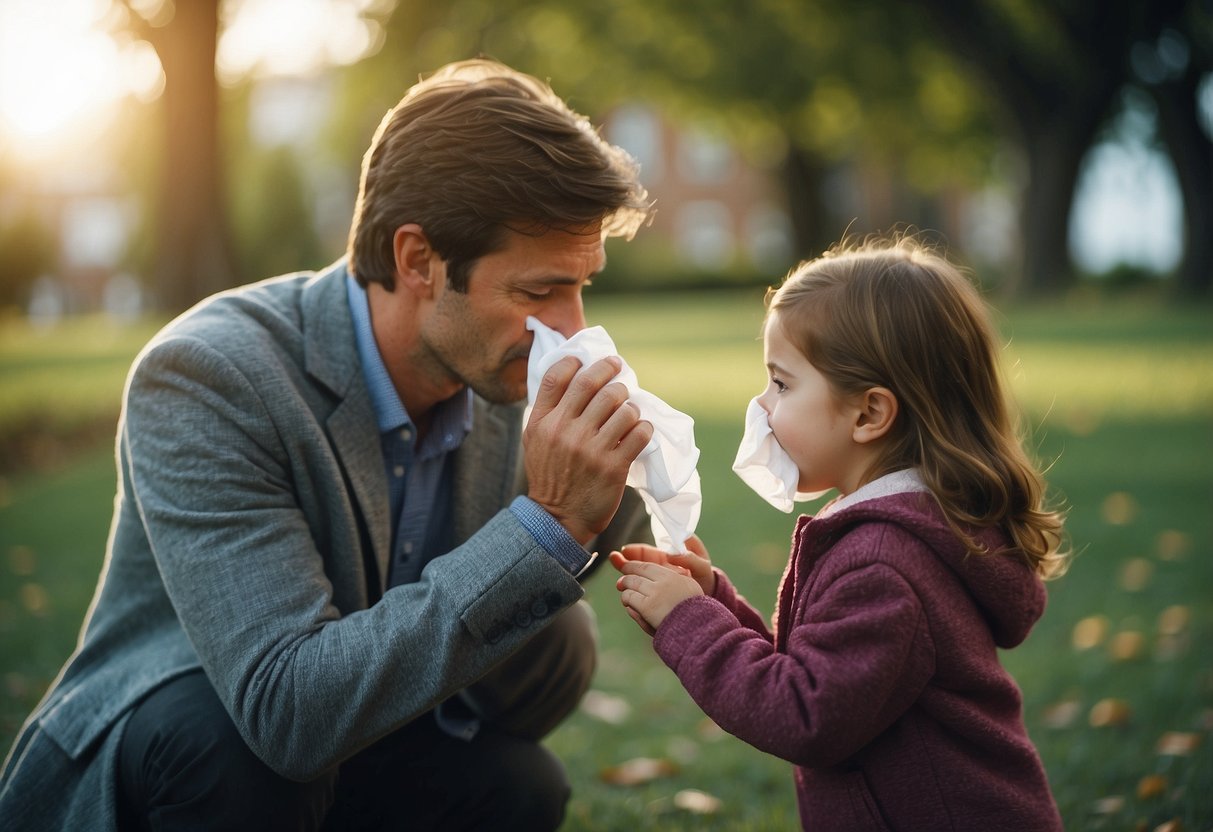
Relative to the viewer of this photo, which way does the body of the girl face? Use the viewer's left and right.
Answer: facing to the left of the viewer

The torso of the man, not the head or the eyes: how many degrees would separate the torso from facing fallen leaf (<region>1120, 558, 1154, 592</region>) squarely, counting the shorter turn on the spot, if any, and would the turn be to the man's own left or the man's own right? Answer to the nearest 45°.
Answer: approximately 90° to the man's own left

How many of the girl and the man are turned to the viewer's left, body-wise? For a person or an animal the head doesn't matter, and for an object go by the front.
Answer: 1

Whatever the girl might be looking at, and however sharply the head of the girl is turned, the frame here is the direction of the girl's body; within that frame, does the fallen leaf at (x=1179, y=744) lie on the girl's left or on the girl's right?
on the girl's right

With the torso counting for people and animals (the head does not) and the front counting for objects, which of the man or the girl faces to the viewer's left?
the girl

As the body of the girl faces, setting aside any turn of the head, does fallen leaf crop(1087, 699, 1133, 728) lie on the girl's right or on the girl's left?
on the girl's right

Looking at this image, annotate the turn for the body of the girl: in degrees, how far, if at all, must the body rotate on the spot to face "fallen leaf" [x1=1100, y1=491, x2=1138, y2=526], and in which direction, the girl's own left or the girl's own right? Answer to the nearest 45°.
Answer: approximately 90° to the girl's own right

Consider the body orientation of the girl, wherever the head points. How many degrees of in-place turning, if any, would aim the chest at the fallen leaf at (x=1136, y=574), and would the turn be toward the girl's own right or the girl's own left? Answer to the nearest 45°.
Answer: approximately 90° to the girl's own right

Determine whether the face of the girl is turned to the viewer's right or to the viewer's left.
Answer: to the viewer's left

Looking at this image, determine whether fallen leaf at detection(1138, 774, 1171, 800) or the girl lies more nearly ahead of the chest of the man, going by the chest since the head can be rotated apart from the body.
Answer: the girl

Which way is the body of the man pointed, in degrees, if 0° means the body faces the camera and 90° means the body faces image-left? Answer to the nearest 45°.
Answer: approximately 315°

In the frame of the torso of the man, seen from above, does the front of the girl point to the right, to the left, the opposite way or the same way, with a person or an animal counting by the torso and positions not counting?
the opposite way
